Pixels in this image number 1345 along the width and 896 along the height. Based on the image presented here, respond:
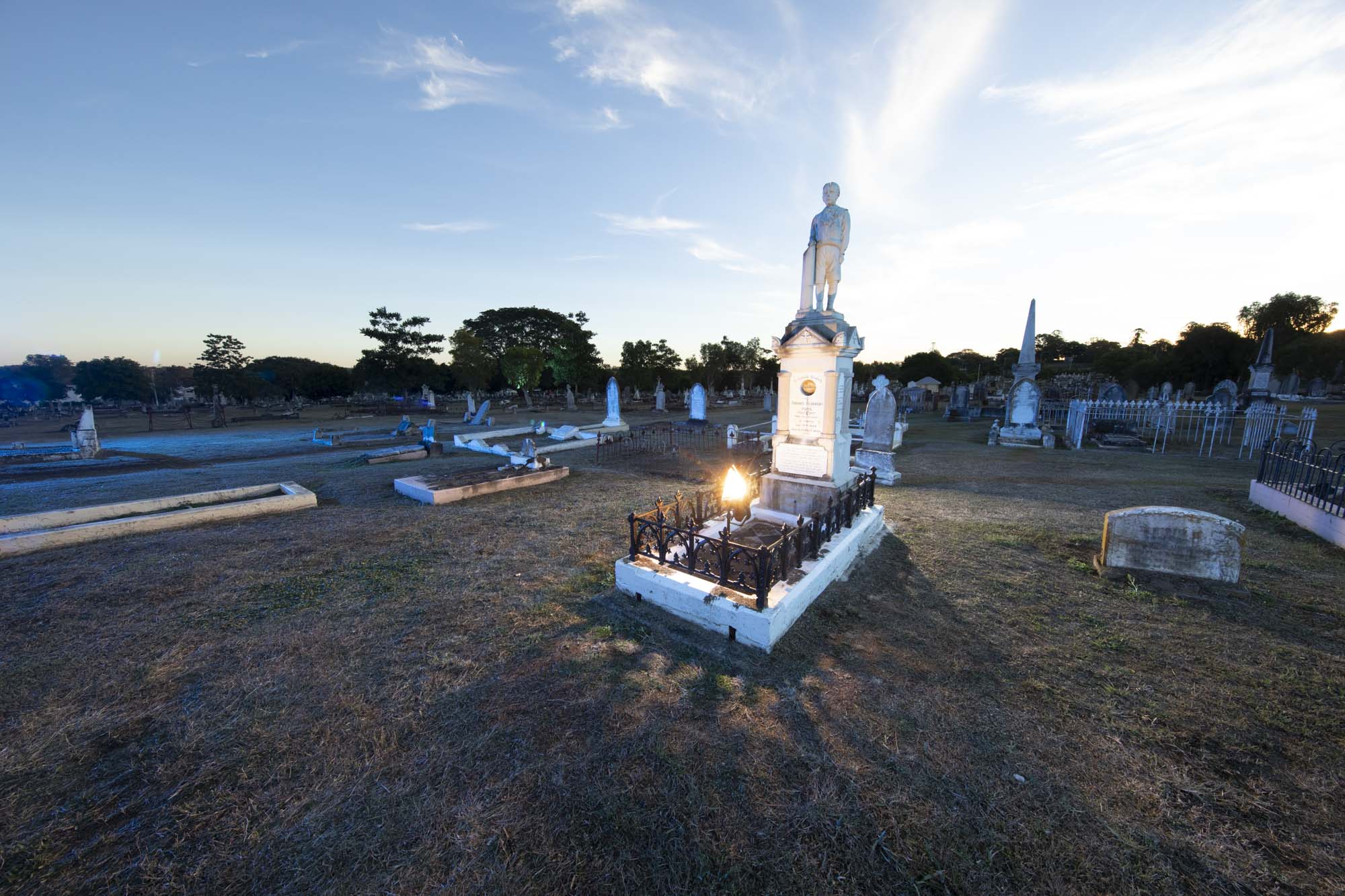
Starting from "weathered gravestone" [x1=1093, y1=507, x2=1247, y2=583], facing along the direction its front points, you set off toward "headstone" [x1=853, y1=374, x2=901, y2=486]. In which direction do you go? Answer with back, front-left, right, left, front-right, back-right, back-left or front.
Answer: back-right

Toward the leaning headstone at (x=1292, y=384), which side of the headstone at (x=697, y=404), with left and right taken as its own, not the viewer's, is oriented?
left

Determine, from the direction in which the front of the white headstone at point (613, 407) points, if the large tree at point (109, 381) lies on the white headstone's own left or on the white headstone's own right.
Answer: on the white headstone's own right

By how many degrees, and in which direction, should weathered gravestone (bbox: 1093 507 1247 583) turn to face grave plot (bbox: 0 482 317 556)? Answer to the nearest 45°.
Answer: approximately 45° to its right

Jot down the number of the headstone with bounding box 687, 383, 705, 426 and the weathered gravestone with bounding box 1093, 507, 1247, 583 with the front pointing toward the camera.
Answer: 2

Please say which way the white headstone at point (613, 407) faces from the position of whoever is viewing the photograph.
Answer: facing the viewer and to the left of the viewer

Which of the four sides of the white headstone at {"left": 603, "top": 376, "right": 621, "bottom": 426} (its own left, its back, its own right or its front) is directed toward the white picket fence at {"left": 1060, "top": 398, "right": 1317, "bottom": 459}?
left

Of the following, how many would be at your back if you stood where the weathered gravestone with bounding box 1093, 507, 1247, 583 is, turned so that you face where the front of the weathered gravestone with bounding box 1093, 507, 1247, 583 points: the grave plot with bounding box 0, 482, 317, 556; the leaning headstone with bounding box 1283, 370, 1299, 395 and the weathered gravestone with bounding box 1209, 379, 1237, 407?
2

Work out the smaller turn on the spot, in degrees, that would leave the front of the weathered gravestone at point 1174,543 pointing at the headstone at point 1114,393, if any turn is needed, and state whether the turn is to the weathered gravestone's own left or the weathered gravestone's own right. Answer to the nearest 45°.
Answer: approximately 180°

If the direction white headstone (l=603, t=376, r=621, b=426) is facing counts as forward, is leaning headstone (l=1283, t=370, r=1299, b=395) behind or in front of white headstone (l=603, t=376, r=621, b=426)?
behind

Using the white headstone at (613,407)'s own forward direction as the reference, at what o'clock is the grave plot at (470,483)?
The grave plot is roughly at 11 o'clock from the white headstone.

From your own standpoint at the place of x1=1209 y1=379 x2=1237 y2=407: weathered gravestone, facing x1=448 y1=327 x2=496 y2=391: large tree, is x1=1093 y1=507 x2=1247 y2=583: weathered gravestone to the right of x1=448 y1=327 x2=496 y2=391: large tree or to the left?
left

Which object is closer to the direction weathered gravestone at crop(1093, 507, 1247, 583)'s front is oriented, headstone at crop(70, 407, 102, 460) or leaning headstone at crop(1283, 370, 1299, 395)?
the headstone
